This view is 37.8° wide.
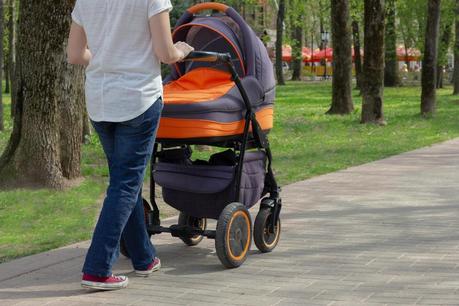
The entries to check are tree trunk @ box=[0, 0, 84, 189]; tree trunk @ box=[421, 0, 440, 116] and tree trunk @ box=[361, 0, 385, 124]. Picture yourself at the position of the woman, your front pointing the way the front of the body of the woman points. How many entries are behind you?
0

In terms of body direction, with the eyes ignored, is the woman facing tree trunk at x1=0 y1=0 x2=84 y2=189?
no

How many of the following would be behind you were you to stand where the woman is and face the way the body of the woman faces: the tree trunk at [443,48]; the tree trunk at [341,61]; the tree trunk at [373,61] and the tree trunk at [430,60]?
0

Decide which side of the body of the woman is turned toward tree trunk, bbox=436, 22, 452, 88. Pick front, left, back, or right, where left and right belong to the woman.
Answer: front

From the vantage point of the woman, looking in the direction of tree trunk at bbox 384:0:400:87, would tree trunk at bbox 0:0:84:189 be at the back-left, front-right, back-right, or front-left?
front-left

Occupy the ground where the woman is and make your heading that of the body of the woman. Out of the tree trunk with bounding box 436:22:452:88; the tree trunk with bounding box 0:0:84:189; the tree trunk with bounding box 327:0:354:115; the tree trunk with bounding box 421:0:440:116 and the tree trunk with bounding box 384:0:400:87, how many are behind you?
0

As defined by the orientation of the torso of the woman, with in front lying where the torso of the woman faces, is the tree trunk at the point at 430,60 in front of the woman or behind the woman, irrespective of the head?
in front

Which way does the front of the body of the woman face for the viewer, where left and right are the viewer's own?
facing away from the viewer and to the right of the viewer

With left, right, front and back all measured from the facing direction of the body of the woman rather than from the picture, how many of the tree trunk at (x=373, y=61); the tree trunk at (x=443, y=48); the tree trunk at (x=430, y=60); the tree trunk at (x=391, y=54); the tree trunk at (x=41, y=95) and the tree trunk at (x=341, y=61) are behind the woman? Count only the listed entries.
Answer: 0

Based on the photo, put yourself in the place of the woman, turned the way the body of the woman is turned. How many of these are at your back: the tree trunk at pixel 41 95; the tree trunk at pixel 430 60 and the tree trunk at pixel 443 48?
0

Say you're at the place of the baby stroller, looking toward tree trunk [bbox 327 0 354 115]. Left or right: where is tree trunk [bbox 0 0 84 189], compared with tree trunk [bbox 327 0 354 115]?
left

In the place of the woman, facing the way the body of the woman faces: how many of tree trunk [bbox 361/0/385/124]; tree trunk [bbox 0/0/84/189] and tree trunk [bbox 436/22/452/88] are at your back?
0
